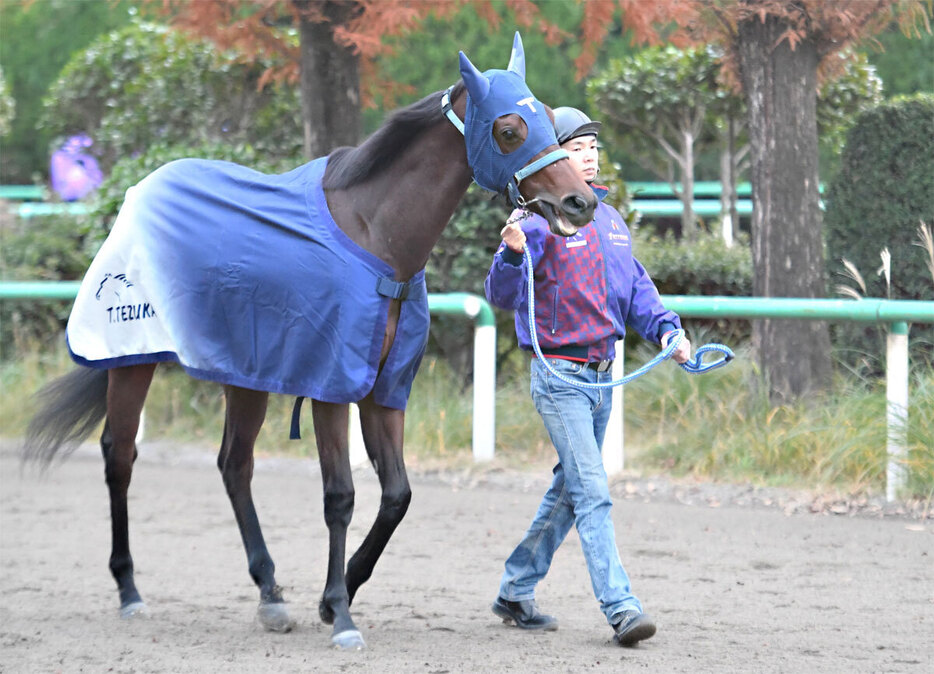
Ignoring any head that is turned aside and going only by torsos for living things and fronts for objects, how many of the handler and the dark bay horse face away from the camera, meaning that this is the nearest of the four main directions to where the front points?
0

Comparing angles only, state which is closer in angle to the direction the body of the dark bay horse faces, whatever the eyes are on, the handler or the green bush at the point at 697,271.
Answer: the handler

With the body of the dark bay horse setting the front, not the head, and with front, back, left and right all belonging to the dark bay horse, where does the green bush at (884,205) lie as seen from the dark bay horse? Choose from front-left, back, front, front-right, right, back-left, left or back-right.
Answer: left

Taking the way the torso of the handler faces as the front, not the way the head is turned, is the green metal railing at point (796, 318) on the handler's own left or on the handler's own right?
on the handler's own left

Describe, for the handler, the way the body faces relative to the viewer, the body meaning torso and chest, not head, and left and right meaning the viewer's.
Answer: facing the viewer and to the right of the viewer

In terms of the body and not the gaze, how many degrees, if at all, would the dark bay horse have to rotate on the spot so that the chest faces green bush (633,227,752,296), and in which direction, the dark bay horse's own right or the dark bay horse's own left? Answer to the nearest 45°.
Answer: approximately 90° to the dark bay horse's own left

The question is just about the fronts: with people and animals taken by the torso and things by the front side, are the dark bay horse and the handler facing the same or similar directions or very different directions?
same or similar directions

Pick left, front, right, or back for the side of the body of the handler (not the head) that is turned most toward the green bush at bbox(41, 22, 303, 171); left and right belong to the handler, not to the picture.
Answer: back

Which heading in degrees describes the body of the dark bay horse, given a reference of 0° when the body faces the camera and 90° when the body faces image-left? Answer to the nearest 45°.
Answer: approximately 315°

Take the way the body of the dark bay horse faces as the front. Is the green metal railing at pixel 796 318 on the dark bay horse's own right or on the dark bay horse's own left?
on the dark bay horse's own left
